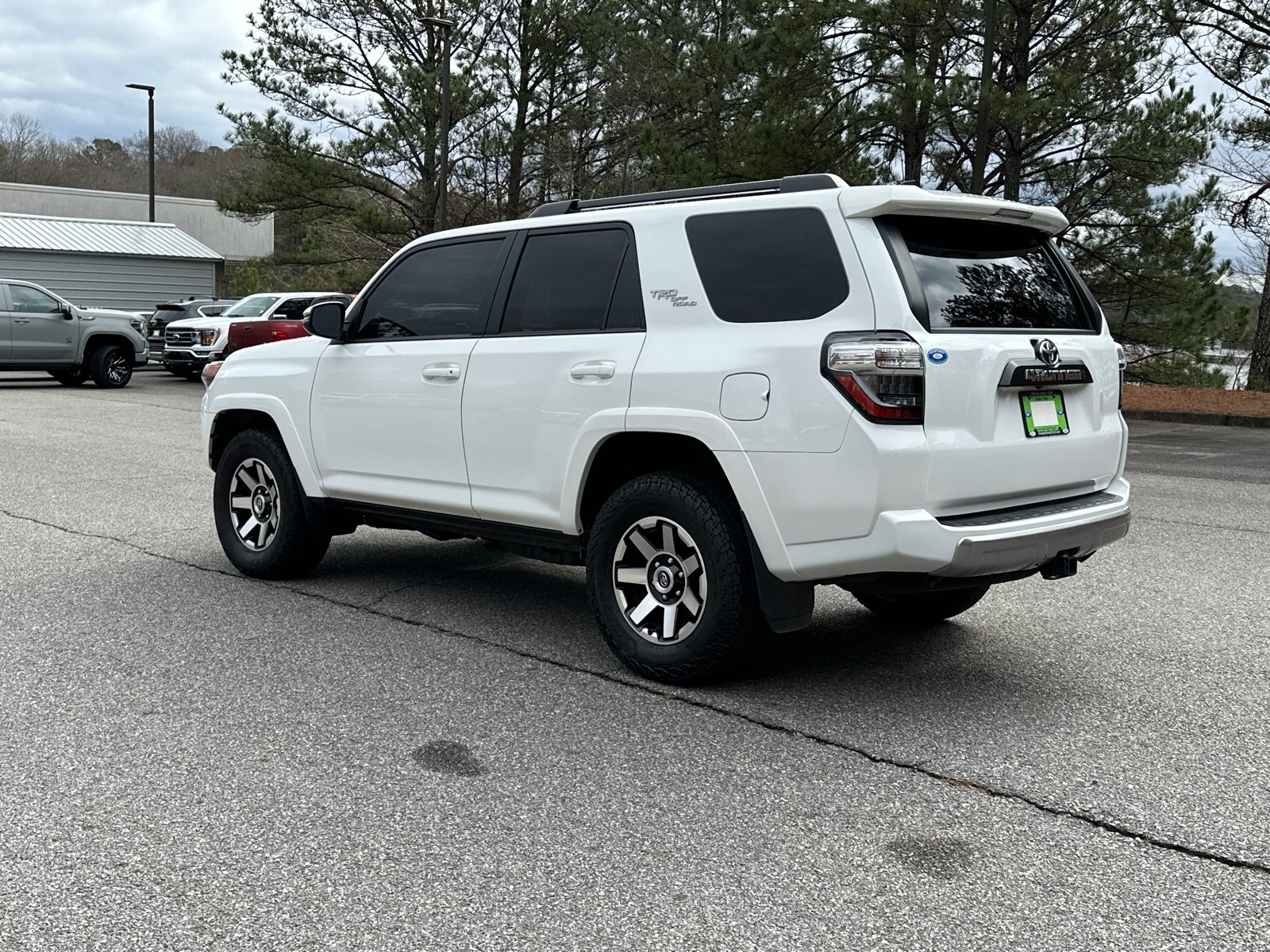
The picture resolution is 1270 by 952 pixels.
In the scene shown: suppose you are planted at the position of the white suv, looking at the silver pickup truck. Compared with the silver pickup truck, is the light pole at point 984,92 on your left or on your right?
right

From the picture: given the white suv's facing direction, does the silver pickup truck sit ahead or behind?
ahead

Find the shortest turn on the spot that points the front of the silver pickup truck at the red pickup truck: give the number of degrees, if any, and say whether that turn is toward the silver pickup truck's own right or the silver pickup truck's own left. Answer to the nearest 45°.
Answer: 0° — it already faces it

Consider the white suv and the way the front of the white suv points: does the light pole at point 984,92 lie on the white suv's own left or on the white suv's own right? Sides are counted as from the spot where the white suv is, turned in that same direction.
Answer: on the white suv's own right

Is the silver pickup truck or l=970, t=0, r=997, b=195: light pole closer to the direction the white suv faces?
the silver pickup truck

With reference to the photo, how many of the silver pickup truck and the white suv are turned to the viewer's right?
1

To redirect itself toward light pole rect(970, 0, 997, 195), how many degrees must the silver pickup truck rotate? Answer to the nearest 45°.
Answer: approximately 45° to its right

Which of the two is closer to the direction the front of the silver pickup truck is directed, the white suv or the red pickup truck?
the red pickup truck

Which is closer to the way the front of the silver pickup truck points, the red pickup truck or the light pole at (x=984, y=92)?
the red pickup truck

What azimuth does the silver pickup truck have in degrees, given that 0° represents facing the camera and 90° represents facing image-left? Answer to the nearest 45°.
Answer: approximately 270°

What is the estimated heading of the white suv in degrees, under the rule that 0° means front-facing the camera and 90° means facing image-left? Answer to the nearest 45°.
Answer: approximately 135°

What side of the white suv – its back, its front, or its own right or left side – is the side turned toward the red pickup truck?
front

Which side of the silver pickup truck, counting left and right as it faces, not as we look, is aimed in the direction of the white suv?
right

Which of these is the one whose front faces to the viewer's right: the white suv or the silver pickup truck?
the silver pickup truck
